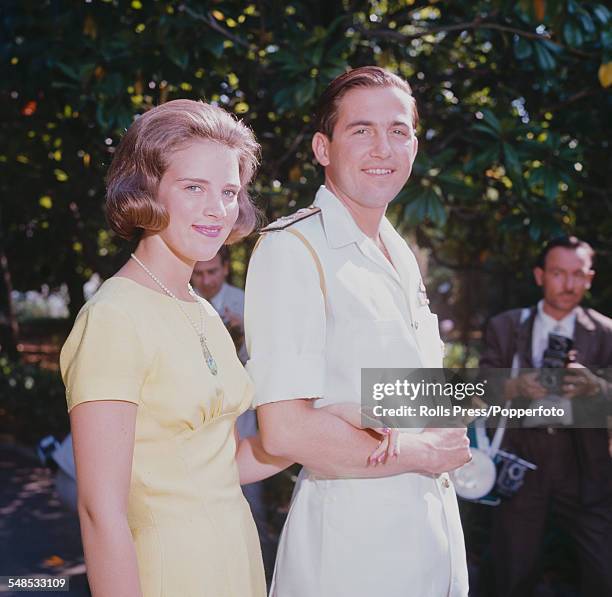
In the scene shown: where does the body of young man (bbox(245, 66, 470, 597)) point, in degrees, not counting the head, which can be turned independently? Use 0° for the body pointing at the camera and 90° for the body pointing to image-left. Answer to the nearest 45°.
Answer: approximately 315°

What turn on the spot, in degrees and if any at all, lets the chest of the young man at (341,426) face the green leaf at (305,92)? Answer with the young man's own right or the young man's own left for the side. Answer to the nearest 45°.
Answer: approximately 135° to the young man's own left

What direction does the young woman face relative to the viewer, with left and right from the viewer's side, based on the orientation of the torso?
facing the viewer and to the right of the viewer

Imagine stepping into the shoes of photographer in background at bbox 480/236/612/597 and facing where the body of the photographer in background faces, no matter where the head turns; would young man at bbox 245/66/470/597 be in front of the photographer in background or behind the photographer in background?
in front

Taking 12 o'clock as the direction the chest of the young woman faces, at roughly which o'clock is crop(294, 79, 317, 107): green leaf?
The green leaf is roughly at 8 o'clock from the young woman.
